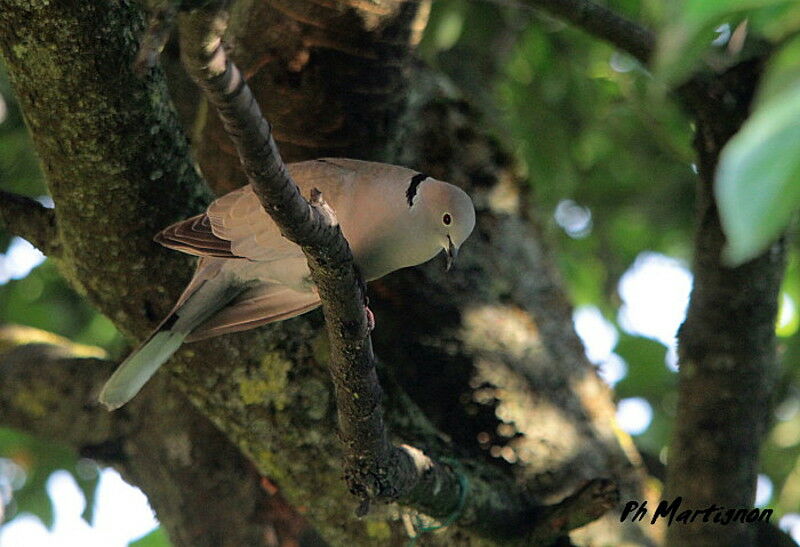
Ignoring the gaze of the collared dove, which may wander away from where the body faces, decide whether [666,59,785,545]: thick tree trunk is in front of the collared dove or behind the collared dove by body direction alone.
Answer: in front

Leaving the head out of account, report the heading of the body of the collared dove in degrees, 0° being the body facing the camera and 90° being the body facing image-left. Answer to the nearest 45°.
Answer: approximately 270°
